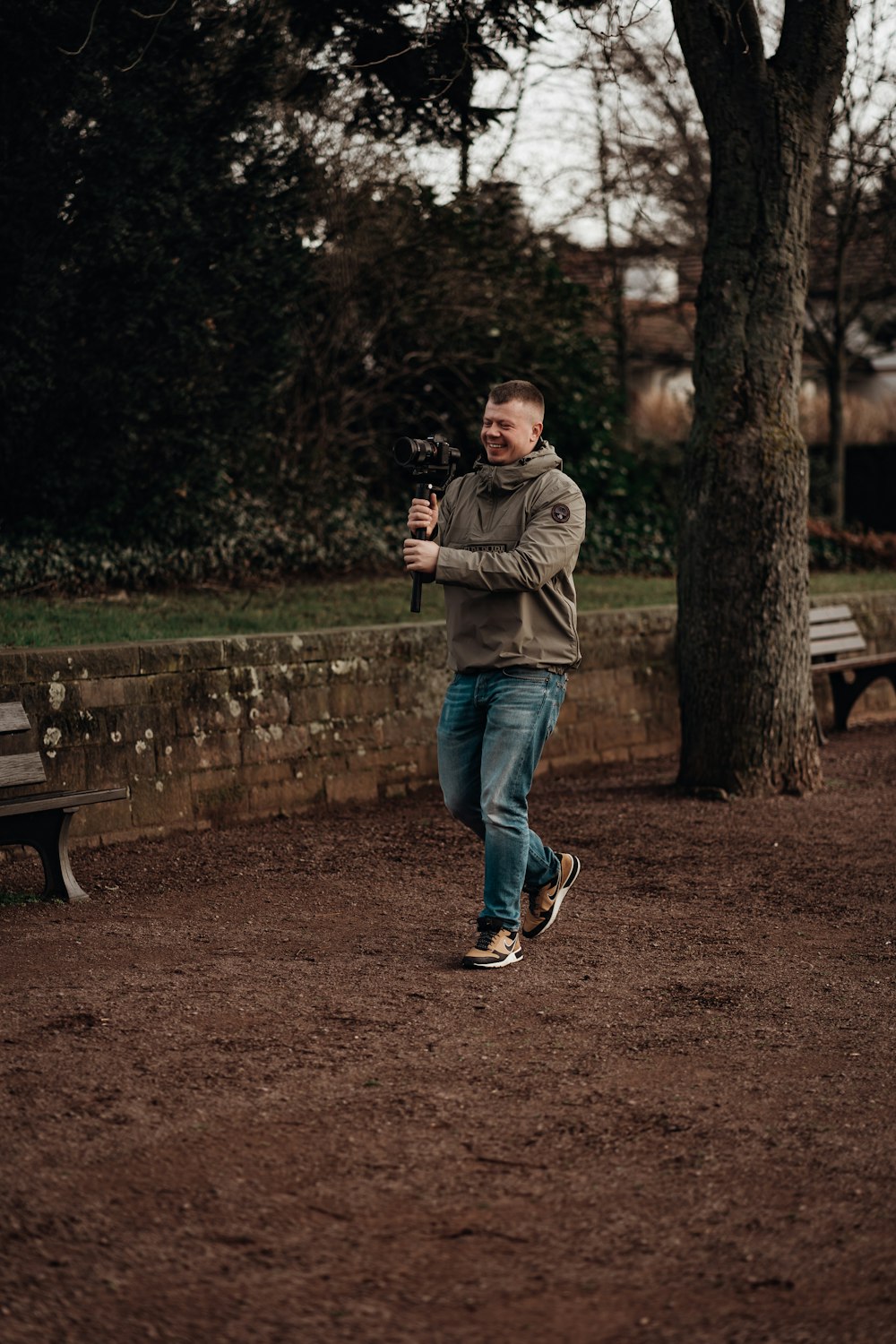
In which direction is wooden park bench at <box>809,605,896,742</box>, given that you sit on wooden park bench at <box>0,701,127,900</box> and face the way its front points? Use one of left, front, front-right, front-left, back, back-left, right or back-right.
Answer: left

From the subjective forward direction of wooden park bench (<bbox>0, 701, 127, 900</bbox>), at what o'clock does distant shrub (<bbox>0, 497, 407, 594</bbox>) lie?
The distant shrub is roughly at 8 o'clock from the wooden park bench.

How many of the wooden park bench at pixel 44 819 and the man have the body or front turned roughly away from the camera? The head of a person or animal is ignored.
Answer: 0

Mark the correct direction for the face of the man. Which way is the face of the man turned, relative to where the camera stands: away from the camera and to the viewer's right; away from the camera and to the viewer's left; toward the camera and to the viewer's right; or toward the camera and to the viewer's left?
toward the camera and to the viewer's left

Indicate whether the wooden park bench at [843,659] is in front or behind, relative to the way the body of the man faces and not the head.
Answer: behind

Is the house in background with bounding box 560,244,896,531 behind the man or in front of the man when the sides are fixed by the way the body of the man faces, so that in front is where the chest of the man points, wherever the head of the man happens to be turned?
behind

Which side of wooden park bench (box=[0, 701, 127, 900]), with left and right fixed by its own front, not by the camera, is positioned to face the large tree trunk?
left

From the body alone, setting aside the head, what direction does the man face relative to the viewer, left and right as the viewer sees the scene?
facing the viewer and to the left of the viewer

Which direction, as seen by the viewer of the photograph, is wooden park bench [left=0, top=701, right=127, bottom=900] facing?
facing the viewer and to the right of the viewer
